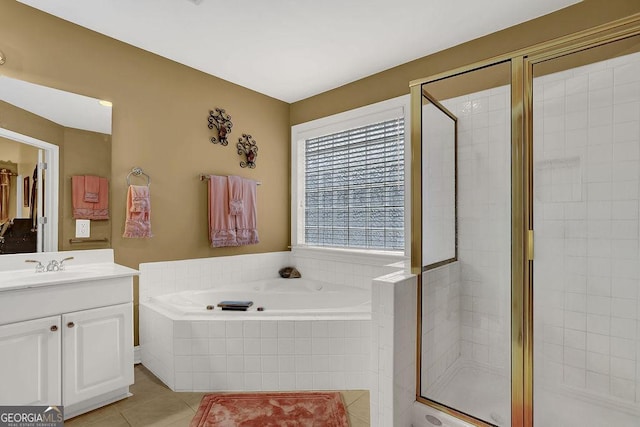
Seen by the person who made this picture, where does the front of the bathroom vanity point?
facing the viewer and to the right of the viewer

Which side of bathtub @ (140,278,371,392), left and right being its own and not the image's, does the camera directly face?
front

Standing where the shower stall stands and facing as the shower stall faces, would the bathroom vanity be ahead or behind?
ahead

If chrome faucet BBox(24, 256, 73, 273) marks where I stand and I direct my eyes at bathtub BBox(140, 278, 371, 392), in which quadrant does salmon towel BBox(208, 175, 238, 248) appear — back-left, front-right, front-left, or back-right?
front-left

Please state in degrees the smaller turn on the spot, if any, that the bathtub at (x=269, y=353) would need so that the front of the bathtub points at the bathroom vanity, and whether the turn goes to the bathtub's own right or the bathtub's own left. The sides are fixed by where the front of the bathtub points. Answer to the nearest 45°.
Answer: approximately 90° to the bathtub's own right

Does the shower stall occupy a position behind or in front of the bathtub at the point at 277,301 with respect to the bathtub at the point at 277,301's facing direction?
in front

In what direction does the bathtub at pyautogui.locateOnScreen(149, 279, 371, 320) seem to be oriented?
toward the camera

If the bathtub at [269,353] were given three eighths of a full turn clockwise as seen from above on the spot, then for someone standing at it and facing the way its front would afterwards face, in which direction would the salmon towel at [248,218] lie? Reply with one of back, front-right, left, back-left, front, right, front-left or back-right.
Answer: front-right

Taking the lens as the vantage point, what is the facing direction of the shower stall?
facing the viewer and to the left of the viewer

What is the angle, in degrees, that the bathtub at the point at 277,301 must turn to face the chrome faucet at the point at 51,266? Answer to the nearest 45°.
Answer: approximately 90° to its right
